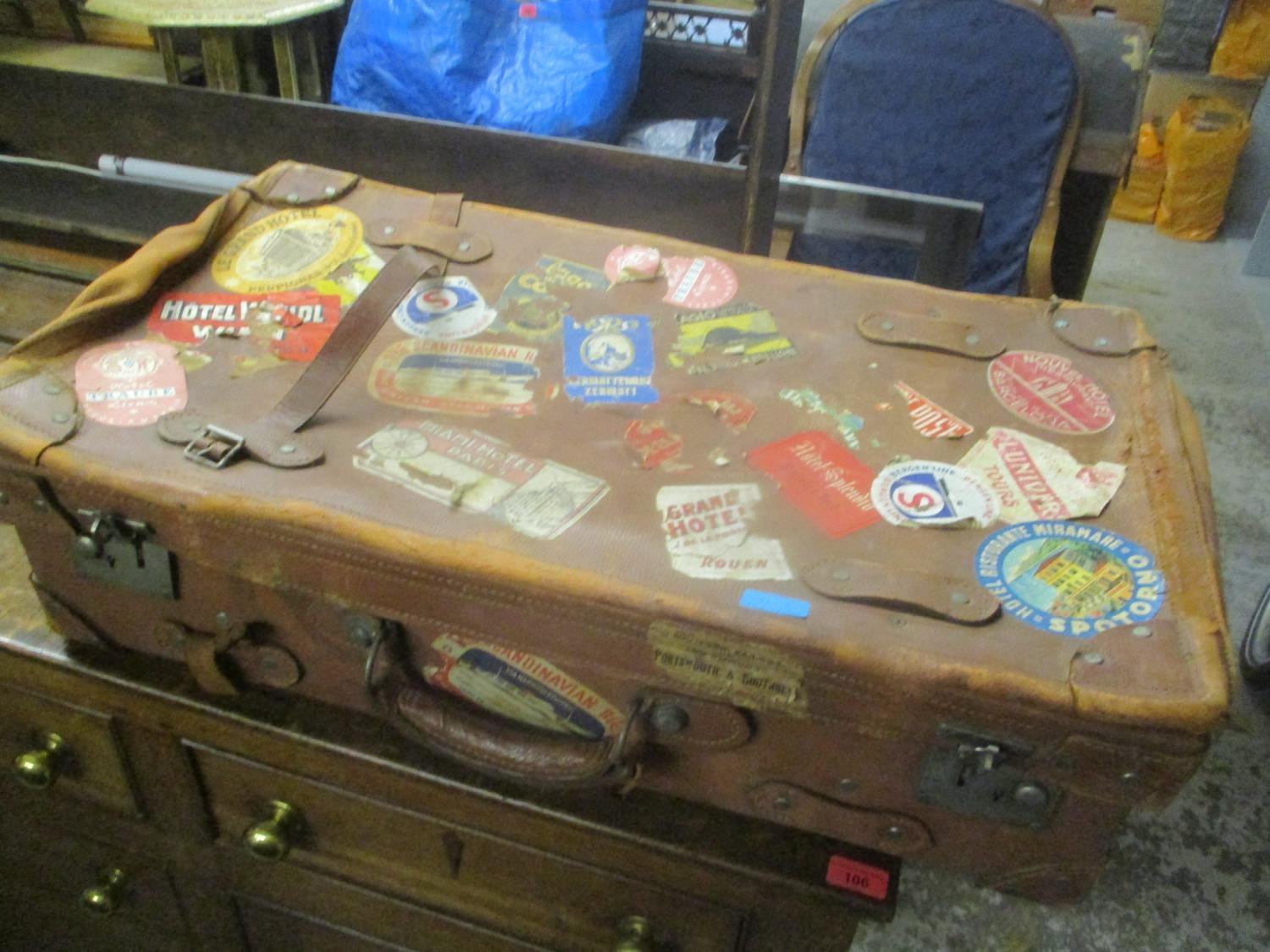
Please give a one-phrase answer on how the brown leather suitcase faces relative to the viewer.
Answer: facing the viewer and to the left of the viewer

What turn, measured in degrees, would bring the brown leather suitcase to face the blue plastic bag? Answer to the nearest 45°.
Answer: approximately 135° to its right

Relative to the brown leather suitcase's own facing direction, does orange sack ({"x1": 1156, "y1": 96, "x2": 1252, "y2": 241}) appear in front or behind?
behind

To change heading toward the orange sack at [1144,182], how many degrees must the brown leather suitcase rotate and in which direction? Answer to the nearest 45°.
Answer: approximately 180°

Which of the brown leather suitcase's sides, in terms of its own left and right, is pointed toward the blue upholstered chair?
back
